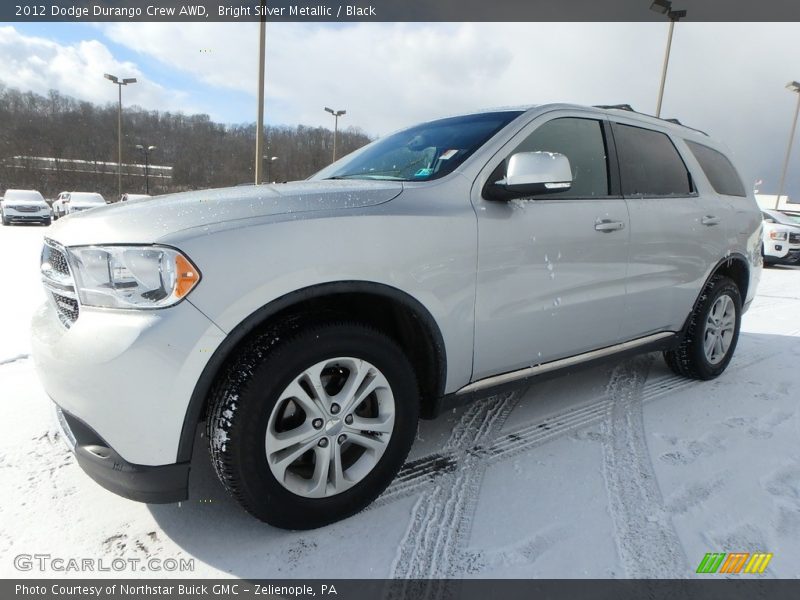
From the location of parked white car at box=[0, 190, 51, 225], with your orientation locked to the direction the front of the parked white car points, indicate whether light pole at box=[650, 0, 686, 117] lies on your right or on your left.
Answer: on your left

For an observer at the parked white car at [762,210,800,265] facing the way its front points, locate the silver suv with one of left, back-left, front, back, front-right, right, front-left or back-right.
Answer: front-right

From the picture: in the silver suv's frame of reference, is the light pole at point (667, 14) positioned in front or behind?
behind

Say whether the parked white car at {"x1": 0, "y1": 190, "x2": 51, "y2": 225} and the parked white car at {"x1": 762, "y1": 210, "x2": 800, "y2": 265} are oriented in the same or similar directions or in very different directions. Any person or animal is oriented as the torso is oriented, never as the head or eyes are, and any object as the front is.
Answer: same or similar directions

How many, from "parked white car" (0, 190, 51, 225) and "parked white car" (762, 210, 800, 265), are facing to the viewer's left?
0

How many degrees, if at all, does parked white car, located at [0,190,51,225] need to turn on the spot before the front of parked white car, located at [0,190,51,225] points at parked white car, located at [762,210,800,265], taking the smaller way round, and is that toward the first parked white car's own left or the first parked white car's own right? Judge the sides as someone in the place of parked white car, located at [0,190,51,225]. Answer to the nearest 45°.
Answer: approximately 45° to the first parked white car's own left

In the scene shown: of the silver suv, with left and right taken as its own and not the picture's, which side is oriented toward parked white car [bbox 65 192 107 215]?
right

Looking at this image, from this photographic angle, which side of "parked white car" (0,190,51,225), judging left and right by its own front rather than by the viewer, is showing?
front

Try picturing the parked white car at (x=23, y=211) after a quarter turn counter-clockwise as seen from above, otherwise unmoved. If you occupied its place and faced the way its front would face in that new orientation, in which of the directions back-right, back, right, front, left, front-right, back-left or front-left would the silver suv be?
right

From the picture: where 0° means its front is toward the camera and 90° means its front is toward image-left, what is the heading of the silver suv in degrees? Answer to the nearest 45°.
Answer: approximately 45°
